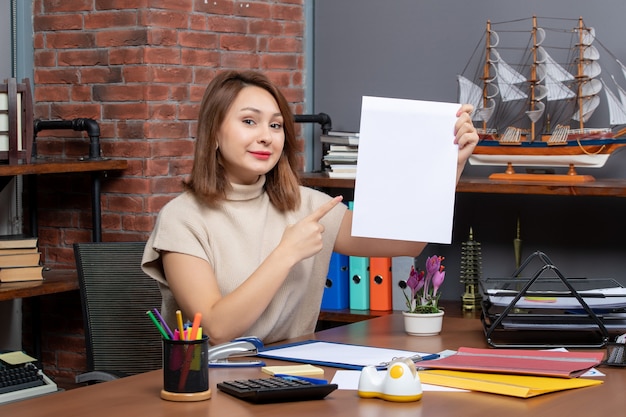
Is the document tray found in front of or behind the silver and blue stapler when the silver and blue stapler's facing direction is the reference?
in front

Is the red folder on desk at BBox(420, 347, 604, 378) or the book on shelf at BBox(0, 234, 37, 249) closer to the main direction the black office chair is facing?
the red folder on desk

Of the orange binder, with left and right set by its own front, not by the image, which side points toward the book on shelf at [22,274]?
right

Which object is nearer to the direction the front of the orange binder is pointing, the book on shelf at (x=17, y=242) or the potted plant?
the potted plant

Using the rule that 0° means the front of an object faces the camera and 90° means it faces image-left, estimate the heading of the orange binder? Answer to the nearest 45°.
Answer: approximately 0°

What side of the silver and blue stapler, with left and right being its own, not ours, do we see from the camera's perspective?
right
